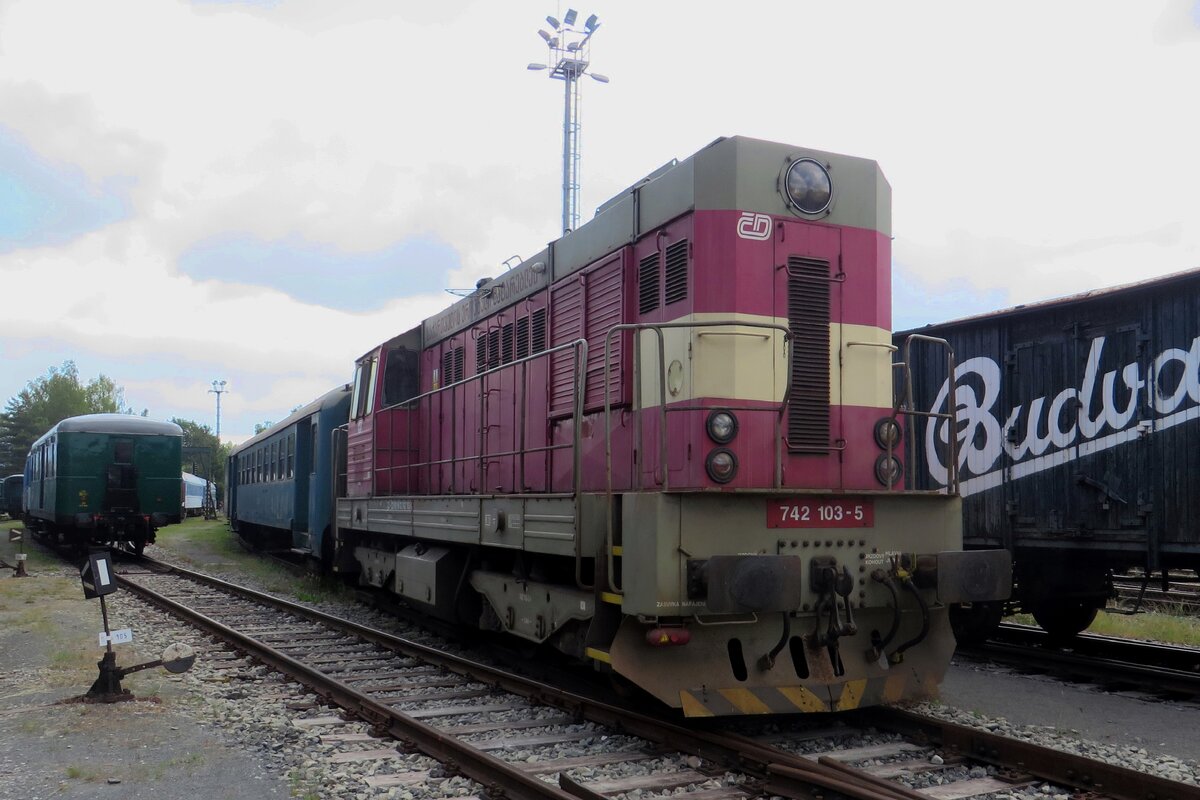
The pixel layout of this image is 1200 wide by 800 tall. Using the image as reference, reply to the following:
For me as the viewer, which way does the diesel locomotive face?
facing the viewer and to the right of the viewer

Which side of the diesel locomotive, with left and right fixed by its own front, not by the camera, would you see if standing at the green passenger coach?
back

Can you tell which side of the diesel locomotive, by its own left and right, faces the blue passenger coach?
back

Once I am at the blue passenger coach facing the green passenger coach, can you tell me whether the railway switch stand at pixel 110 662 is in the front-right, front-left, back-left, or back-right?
back-left
